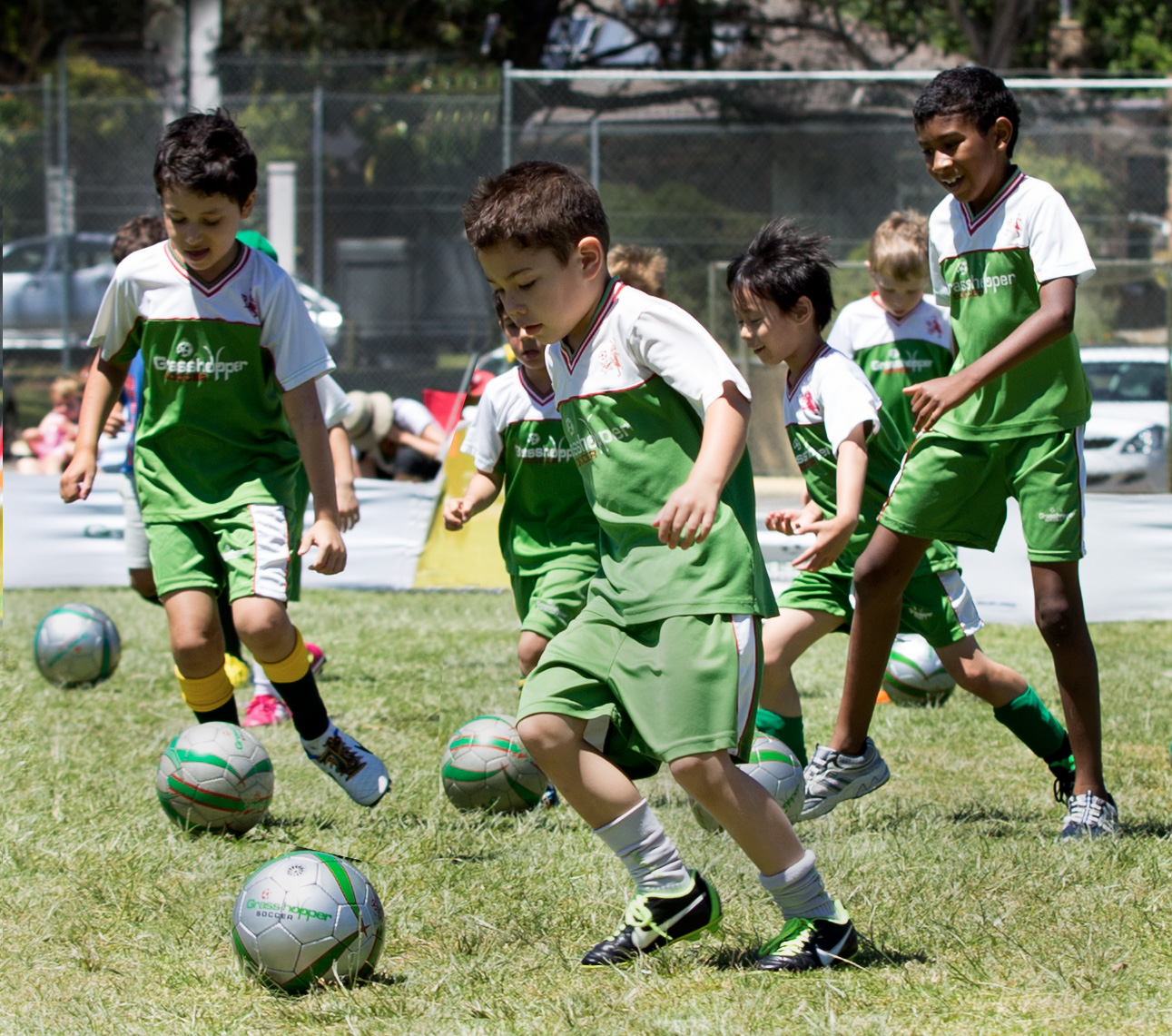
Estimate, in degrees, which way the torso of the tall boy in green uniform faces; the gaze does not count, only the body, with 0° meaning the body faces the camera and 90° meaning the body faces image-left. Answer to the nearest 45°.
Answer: approximately 45°

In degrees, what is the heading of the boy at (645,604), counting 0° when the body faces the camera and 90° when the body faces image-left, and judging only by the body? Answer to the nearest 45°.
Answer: approximately 45°

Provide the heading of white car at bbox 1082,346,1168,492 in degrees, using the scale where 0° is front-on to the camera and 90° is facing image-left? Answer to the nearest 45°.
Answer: approximately 45°

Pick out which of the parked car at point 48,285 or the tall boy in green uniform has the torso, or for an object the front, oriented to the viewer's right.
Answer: the parked car

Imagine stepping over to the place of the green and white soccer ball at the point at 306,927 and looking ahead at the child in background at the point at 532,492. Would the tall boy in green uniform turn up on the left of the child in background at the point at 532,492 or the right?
right

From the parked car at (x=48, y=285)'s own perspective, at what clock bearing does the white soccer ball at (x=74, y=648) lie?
The white soccer ball is roughly at 3 o'clock from the parked car.

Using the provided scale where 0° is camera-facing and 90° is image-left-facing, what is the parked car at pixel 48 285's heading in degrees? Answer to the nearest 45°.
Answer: approximately 270°

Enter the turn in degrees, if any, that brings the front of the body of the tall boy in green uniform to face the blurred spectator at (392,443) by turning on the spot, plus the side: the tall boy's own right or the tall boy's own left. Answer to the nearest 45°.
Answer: approximately 90° to the tall boy's own right

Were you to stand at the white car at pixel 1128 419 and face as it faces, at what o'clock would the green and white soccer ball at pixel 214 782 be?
The green and white soccer ball is roughly at 11 o'clock from the white car.
